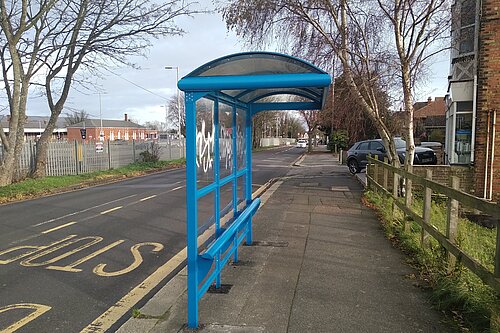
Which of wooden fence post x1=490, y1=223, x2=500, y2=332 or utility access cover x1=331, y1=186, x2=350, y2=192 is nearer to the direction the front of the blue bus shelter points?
the wooden fence post

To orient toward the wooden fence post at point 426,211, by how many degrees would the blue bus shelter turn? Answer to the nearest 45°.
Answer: approximately 45° to its left

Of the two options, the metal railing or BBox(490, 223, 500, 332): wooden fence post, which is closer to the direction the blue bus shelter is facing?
the wooden fence post

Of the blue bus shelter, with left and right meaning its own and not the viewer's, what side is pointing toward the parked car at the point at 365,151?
left

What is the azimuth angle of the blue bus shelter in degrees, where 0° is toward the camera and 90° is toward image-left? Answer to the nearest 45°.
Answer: approximately 270°

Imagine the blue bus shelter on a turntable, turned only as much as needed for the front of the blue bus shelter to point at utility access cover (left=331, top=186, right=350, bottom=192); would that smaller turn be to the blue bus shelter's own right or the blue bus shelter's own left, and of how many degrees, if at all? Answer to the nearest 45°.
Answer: approximately 90° to the blue bus shelter's own left

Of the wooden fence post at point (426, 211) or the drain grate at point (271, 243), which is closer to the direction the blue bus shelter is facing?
the wooden fence post
